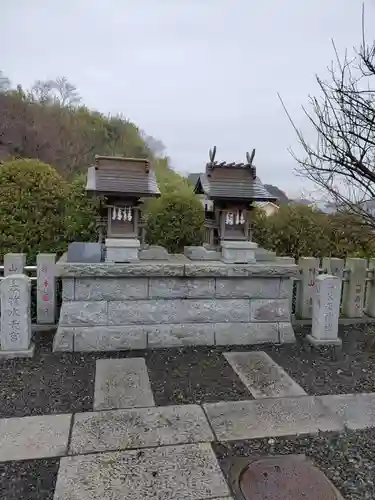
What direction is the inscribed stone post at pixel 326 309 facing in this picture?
toward the camera

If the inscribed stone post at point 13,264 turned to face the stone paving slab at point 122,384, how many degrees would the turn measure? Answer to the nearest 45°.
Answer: approximately 45° to its left

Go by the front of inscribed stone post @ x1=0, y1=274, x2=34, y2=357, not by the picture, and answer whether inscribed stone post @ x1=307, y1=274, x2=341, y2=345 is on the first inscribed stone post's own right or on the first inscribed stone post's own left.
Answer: on the first inscribed stone post's own left

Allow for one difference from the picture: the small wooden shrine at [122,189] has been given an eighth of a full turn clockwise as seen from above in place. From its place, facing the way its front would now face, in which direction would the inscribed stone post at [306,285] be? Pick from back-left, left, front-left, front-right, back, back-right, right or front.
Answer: back-left

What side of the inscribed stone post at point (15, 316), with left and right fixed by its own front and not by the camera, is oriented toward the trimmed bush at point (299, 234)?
left

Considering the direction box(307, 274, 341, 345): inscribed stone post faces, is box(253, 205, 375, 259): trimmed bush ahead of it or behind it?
behind

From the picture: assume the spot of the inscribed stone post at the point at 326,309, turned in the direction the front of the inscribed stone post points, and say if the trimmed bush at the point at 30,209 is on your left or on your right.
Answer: on your right

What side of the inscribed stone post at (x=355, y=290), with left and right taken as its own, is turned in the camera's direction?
front

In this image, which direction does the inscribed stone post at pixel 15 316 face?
toward the camera

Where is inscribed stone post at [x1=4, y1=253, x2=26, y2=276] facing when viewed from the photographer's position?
facing the viewer

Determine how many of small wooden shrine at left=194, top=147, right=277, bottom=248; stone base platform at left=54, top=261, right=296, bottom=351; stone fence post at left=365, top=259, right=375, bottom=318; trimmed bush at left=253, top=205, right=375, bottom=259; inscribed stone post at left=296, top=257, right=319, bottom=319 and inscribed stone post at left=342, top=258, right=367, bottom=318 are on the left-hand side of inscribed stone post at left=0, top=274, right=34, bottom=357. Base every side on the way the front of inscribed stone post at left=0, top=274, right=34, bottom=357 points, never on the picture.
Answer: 6
